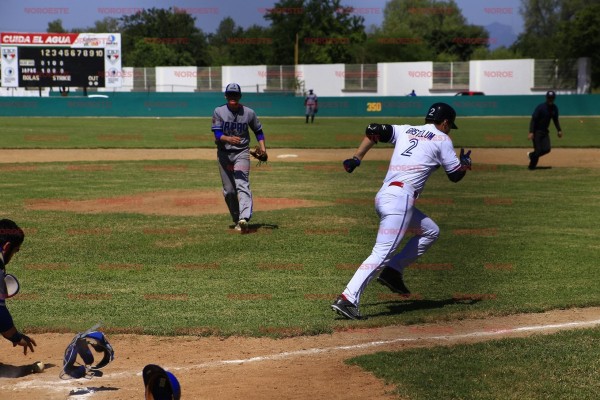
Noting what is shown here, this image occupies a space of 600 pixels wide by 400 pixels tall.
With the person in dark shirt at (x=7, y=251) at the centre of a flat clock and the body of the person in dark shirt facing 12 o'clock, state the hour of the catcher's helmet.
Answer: The catcher's helmet is roughly at 2 o'clock from the person in dark shirt.

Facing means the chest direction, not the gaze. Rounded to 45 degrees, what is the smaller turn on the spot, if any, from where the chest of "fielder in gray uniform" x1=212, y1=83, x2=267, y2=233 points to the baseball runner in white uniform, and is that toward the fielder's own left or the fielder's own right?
0° — they already face them

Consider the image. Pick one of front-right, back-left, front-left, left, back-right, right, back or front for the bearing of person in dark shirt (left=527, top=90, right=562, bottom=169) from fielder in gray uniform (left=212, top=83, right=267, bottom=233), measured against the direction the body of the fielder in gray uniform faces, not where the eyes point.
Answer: back-left

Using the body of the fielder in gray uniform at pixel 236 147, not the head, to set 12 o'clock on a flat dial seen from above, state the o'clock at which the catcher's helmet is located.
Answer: The catcher's helmet is roughly at 12 o'clock from the fielder in gray uniform.

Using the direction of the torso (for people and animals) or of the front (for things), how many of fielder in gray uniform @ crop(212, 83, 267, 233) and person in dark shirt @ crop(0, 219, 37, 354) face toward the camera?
1

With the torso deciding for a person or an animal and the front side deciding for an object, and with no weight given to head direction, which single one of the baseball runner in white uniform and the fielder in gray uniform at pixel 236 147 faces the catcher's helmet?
the fielder in gray uniform

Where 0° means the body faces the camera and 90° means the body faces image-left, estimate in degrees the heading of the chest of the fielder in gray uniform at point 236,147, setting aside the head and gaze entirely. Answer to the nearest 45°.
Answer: approximately 0°

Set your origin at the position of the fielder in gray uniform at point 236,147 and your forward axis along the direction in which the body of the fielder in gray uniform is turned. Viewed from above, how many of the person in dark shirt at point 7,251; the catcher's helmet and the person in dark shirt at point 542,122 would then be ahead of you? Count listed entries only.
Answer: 2

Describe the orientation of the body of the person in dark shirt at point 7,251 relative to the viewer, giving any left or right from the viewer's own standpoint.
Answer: facing to the right of the viewer
